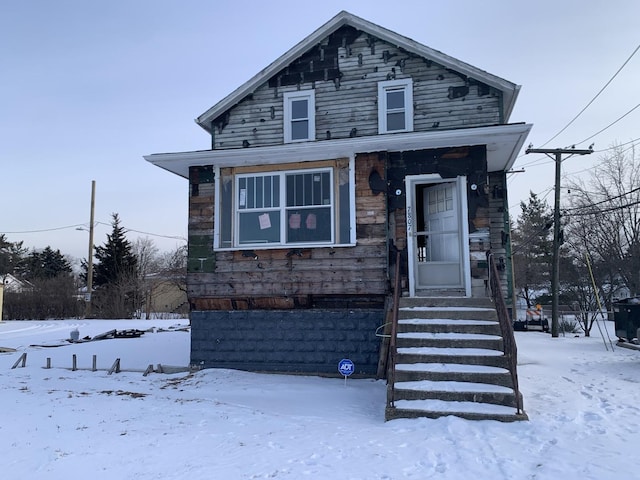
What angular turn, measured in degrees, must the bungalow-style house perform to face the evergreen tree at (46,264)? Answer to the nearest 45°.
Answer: approximately 135° to its right

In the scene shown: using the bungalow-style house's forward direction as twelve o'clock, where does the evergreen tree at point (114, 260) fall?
The evergreen tree is roughly at 5 o'clock from the bungalow-style house.

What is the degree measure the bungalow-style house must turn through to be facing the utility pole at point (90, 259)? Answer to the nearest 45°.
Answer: approximately 135° to its right

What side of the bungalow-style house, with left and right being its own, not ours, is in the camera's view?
front

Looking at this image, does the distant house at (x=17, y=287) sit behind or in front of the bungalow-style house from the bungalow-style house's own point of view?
behind

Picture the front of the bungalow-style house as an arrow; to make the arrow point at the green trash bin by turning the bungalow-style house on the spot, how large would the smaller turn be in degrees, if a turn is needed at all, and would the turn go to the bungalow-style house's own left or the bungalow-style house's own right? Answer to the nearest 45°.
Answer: approximately 135° to the bungalow-style house's own left
